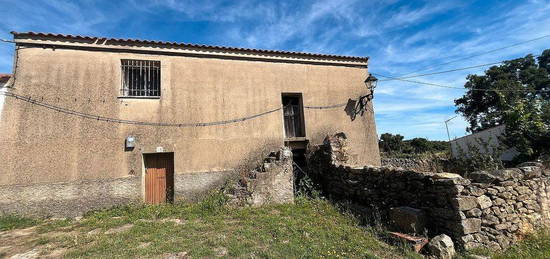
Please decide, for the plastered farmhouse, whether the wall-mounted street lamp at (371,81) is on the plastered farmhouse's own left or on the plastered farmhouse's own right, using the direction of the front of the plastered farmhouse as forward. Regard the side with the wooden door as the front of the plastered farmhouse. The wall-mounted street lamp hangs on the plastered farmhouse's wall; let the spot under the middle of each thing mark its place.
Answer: on the plastered farmhouse's own left

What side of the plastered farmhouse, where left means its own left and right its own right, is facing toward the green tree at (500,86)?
left

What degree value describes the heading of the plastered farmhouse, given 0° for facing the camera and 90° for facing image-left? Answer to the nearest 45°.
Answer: approximately 0°

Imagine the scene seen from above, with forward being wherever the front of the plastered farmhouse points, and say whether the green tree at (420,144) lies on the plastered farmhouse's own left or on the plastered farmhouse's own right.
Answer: on the plastered farmhouse's own left

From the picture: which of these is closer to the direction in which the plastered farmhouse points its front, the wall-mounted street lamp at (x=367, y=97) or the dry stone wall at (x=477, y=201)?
the dry stone wall
